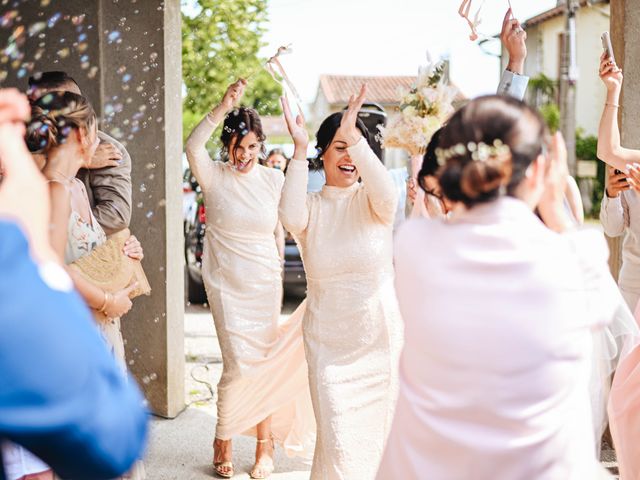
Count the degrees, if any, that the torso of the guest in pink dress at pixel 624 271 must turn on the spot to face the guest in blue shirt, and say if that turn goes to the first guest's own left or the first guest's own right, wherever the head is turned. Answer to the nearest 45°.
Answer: approximately 90° to the first guest's own left

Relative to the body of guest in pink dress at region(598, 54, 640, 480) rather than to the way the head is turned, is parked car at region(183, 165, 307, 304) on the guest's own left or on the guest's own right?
on the guest's own right

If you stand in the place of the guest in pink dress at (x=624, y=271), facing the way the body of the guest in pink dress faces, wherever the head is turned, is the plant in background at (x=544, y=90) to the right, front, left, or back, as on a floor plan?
right

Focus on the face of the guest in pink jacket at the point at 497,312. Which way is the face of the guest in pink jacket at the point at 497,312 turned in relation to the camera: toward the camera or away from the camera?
away from the camera

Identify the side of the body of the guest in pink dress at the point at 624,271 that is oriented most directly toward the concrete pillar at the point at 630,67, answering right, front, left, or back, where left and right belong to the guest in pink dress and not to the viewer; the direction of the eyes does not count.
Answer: right

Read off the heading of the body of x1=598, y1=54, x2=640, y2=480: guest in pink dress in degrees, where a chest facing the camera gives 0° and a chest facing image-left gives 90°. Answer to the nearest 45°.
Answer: approximately 90°

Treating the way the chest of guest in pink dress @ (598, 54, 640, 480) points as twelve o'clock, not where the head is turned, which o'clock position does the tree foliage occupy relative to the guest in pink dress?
The tree foliage is roughly at 2 o'clock from the guest in pink dress.
